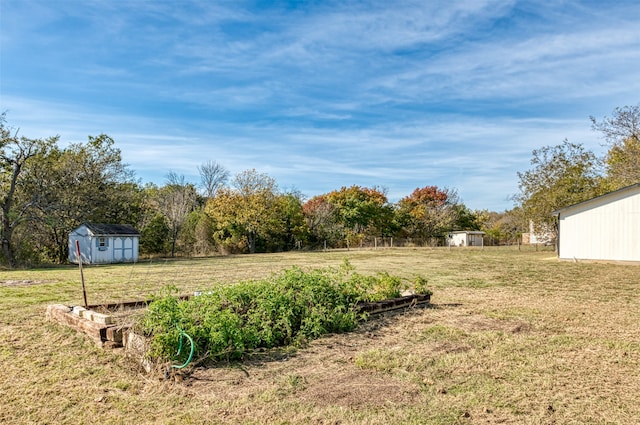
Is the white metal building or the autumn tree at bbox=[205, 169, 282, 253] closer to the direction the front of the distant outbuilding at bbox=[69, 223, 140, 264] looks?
the white metal building

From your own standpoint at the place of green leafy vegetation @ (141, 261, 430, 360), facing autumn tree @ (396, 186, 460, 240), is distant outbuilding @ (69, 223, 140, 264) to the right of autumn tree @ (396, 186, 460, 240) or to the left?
left

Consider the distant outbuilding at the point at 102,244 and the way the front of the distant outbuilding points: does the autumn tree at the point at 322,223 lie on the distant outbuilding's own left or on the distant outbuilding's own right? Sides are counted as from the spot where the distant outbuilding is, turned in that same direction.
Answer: on the distant outbuilding's own left

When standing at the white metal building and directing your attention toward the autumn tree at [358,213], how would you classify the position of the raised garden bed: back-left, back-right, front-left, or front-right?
back-left

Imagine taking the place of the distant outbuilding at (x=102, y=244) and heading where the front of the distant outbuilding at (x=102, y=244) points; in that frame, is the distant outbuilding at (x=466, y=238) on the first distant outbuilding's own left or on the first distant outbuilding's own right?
on the first distant outbuilding's own left

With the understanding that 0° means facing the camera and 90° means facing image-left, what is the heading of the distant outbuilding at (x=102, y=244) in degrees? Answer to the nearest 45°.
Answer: approximately 315°

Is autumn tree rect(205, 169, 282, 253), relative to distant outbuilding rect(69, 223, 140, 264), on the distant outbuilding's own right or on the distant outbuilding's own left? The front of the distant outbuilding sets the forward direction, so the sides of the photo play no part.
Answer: on the distant outbuilding's own left
